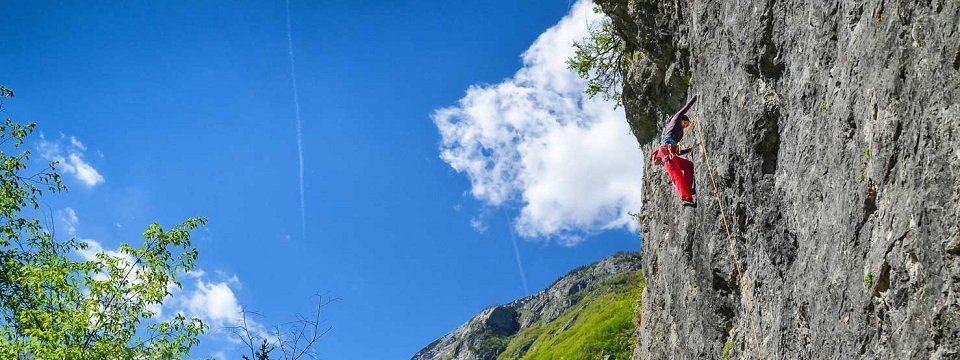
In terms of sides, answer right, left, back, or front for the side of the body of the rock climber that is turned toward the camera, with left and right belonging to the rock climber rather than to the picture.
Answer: right
